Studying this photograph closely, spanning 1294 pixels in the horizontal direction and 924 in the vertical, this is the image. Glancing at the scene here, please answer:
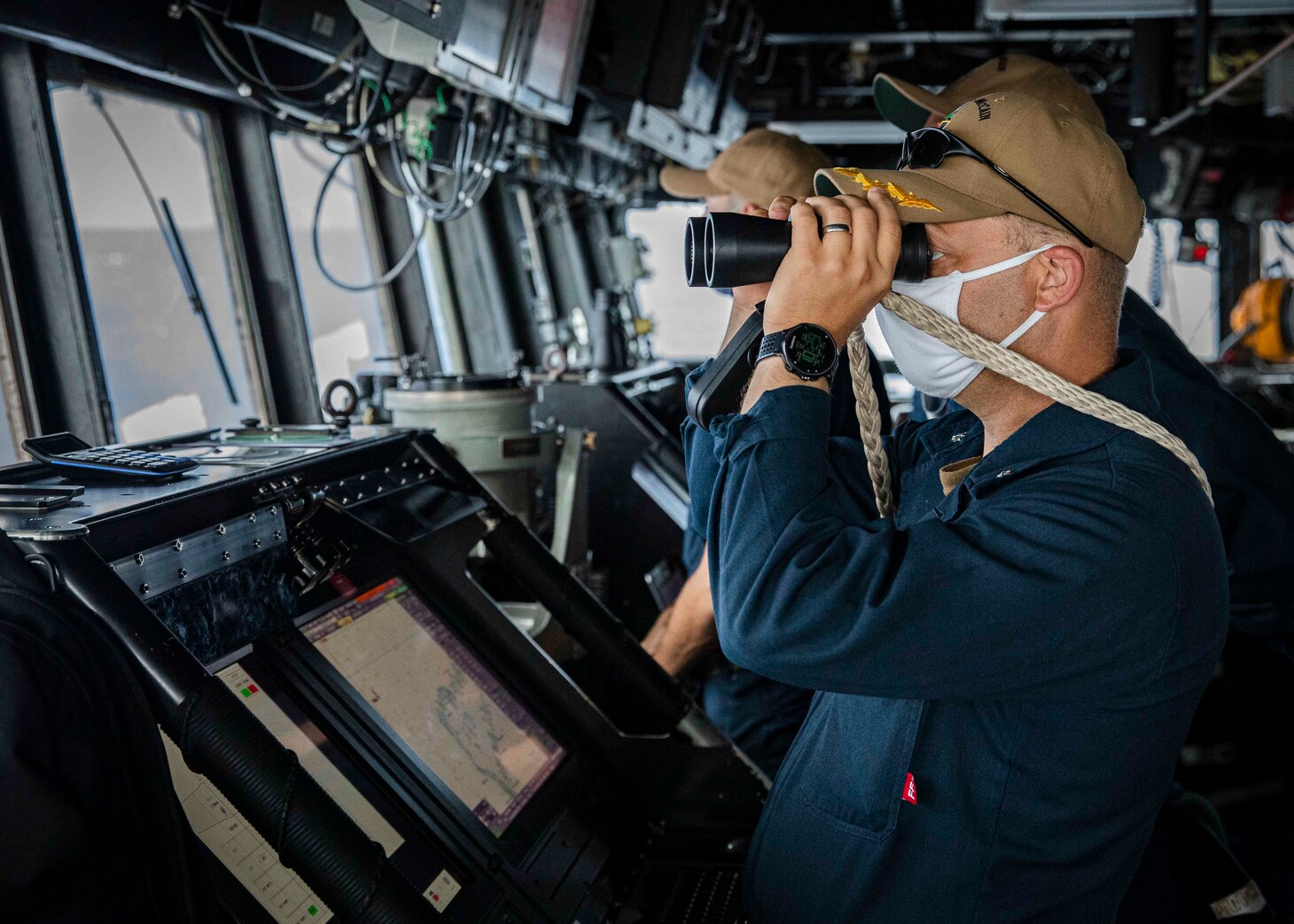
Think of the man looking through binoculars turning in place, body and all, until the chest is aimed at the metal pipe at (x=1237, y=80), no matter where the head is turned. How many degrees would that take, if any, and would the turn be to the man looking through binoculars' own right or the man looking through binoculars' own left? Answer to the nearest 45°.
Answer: approximately 90° to the man looking through binoculars' own right

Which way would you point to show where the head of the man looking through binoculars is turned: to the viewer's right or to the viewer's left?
to the viewer's left

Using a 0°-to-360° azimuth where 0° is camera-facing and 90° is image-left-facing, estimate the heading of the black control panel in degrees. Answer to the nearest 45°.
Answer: approximately 315°

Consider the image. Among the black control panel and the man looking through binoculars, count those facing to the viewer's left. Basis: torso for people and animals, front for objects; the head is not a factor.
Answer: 1

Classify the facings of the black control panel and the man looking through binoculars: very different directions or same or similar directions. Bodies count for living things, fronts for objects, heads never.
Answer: very different directions

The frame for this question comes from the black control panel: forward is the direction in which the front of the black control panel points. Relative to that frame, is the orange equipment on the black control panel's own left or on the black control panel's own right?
on the black control panel's own left

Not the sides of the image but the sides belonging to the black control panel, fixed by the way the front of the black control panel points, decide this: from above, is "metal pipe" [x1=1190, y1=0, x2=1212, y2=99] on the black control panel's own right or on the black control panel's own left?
on the black control panel's own left

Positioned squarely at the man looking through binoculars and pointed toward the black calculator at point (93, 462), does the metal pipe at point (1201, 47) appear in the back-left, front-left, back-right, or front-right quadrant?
back-right

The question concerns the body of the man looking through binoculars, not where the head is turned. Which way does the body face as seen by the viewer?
to the viewer's left

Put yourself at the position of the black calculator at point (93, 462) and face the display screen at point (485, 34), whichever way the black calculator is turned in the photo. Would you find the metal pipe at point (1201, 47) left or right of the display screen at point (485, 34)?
right
